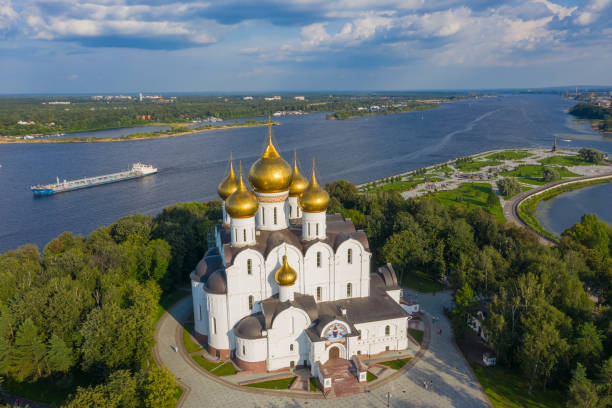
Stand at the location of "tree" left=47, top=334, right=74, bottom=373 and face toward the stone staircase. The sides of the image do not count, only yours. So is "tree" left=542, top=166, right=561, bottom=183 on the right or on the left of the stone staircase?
left

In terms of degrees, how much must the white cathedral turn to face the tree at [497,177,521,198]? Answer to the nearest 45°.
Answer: approximately 135° to its left

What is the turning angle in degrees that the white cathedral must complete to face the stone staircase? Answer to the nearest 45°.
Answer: approximately 45° to its left

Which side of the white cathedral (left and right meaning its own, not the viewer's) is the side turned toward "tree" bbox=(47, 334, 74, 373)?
right

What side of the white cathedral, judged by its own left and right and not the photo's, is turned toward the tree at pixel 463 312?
left

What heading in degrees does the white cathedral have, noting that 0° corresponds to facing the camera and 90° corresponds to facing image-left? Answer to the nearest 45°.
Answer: approximately 0°

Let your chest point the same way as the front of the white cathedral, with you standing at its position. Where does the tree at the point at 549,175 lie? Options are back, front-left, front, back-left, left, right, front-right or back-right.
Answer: back-left

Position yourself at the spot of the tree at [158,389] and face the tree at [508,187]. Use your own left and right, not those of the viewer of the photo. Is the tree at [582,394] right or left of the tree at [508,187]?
right

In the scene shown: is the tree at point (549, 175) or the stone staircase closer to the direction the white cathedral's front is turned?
the stone staircase

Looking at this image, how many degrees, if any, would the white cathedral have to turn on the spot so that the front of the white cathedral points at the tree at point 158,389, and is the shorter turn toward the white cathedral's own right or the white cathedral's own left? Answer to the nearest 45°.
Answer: approximately 45° to the white cathedral's own right
